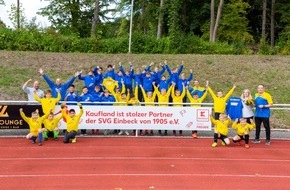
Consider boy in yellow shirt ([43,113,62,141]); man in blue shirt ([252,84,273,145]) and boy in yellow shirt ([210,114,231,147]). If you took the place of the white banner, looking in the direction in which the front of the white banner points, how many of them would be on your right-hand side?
1

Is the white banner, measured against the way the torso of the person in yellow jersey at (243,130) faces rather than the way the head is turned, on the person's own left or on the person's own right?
on the person's own right

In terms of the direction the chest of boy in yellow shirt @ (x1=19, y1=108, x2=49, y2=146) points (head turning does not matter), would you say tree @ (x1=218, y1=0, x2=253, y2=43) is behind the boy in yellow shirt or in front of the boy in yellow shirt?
behind

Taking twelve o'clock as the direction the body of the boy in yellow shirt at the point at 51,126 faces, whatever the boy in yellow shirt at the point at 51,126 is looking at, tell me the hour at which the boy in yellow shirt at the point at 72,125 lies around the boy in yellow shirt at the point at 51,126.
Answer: the boy in yellow shirt at the point at 72,125 is roughly at 10 o'clock from the boy in yellow shirt at the point at 51,126.

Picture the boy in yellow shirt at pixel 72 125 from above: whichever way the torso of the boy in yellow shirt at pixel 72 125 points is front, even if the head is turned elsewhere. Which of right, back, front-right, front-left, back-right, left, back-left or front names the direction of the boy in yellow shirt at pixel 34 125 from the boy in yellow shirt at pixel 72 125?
right

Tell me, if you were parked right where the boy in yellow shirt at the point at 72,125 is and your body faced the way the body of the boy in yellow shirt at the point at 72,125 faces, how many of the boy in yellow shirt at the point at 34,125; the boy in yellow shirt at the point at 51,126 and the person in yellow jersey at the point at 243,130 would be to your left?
1

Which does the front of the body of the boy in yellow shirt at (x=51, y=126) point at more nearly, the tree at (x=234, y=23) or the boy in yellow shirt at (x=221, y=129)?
the boy in yellow shirt

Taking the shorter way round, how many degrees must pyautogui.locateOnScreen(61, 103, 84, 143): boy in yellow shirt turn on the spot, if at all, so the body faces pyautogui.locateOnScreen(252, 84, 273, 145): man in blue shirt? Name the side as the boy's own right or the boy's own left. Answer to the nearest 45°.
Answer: approximately 90° to the boy's own left

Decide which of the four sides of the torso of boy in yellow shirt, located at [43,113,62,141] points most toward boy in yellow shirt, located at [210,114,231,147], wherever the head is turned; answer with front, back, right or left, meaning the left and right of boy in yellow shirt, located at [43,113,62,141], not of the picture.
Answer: left
